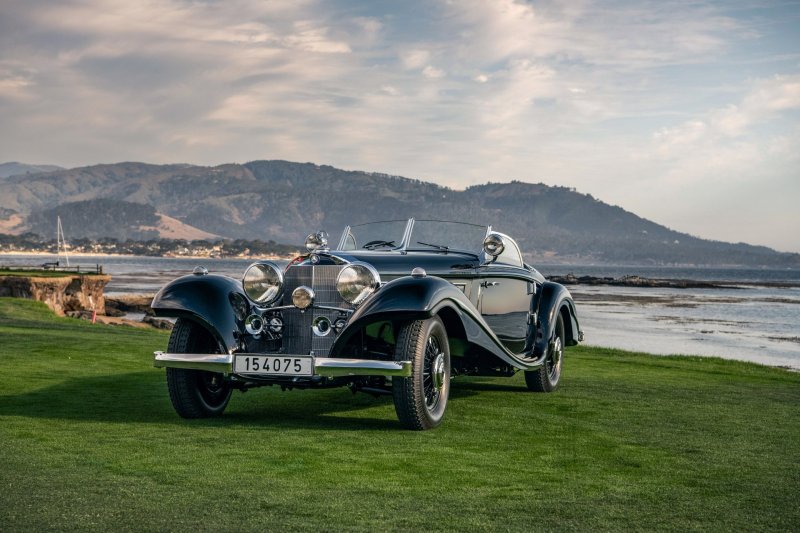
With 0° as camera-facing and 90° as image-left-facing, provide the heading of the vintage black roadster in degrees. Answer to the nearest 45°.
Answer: approximately 45°
